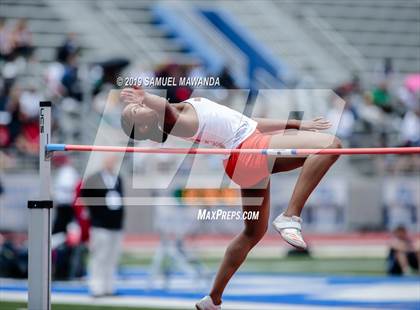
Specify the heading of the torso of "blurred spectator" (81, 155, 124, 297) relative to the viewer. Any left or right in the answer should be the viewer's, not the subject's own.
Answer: facing the viewer and to the right of the viewer

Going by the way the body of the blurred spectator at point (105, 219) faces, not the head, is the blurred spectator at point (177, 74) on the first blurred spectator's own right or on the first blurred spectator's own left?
on the first blurred spectator's own left

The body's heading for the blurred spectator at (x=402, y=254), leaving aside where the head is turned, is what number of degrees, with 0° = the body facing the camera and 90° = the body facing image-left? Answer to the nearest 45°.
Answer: approximately 0°

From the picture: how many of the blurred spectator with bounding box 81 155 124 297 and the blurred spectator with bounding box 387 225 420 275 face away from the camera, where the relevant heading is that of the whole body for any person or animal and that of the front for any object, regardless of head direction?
0

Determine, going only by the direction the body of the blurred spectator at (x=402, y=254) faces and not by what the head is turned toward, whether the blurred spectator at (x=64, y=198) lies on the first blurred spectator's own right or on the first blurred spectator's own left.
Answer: on the first blurred spectator's own right

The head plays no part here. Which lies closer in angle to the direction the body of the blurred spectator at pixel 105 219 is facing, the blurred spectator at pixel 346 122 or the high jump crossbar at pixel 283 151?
the high jump crossbar

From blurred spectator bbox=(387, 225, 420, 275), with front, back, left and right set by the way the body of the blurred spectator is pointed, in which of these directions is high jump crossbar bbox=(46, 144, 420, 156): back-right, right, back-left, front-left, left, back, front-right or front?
front

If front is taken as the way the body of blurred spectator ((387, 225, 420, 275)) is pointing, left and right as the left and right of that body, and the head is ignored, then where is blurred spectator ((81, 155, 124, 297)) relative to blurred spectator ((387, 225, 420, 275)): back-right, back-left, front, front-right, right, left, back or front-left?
front-right

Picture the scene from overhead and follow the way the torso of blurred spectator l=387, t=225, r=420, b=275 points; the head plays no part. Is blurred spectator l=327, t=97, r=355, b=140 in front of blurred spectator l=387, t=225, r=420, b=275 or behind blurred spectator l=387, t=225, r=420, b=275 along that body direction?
behind

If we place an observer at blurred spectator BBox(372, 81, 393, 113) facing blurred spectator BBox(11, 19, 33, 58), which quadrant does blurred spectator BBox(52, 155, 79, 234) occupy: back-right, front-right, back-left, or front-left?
front-left
